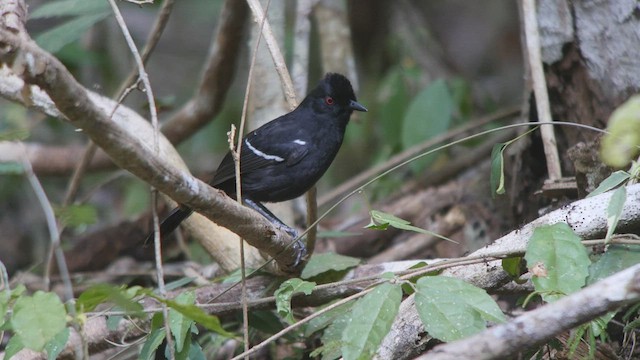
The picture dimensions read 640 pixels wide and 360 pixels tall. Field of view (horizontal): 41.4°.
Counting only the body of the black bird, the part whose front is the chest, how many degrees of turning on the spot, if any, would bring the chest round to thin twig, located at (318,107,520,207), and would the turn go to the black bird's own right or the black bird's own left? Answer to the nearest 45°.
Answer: approximately 45° to the black bird's own left

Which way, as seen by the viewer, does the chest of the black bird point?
to the viewer's right

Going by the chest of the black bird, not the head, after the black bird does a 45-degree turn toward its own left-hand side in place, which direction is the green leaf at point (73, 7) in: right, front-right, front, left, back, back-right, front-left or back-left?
back-left
